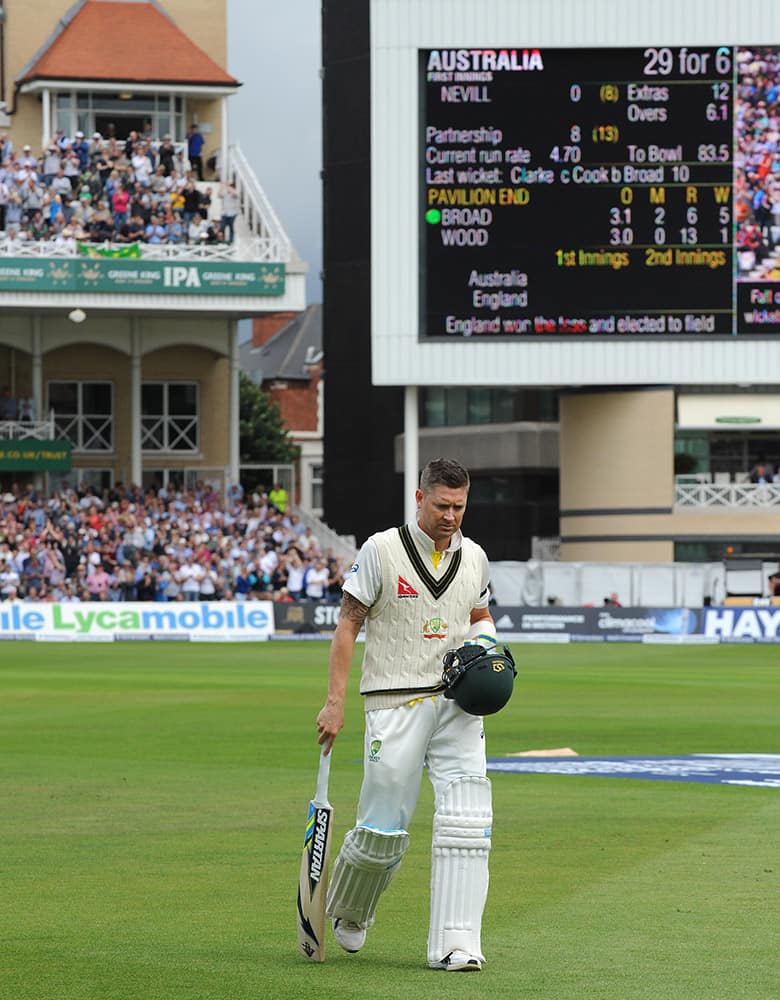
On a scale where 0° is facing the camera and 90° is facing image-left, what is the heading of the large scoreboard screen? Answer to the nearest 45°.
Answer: approximately 0°

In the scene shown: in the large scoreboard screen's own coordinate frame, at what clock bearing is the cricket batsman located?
The cricket batsman is roughly at 12 o'clock from the large scoreboard screen.
